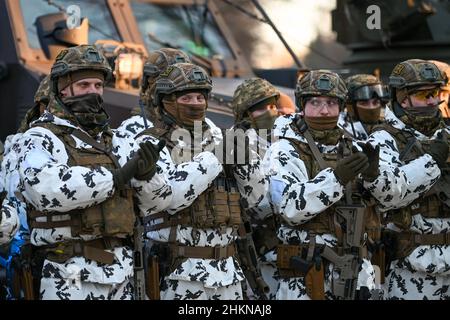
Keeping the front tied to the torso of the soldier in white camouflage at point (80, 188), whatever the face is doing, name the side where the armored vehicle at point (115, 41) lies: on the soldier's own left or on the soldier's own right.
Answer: on the soldier's own left

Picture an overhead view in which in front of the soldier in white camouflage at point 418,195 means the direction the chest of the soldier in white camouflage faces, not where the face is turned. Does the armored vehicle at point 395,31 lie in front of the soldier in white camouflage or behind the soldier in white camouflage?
behind

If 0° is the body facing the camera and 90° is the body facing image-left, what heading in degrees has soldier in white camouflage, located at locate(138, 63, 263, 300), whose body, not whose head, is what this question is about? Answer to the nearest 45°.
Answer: approximately 315°

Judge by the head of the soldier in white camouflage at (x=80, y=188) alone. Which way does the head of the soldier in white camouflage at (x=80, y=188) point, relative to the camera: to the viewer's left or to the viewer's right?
to the viewer's right

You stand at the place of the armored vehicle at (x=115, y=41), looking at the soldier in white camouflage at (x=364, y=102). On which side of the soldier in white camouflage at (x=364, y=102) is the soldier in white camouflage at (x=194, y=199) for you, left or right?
right
